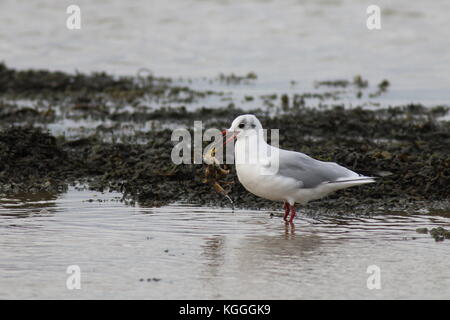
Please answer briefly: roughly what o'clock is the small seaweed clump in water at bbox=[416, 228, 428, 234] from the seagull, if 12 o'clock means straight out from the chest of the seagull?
The small seaweed clump in water is roughly at 7 o'clock from the seagull.

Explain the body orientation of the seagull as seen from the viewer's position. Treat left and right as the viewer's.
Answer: facing to the left of the viewer
